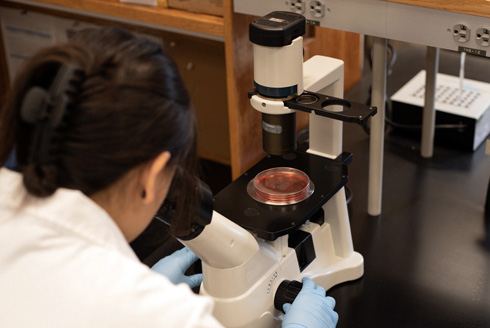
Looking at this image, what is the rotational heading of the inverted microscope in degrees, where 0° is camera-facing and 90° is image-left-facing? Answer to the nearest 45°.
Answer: approximately 45°

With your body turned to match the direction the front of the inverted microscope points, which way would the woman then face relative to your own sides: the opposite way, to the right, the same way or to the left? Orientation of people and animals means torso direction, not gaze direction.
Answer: the opposite way

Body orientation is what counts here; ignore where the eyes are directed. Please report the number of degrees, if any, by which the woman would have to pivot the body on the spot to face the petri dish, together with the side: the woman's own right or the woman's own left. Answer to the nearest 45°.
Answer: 0° — they already face it

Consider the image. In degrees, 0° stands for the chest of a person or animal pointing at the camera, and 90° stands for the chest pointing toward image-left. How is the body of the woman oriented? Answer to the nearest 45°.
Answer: approximately 225°

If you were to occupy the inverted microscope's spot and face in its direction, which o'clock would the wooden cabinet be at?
The wooden cabinet is roughly at 4 o'clock from the inverted microscope.

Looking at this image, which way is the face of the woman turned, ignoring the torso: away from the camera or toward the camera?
away from the camera

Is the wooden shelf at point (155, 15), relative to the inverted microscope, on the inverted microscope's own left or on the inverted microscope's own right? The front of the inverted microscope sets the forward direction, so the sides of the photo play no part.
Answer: on the inverted microscope's own right
